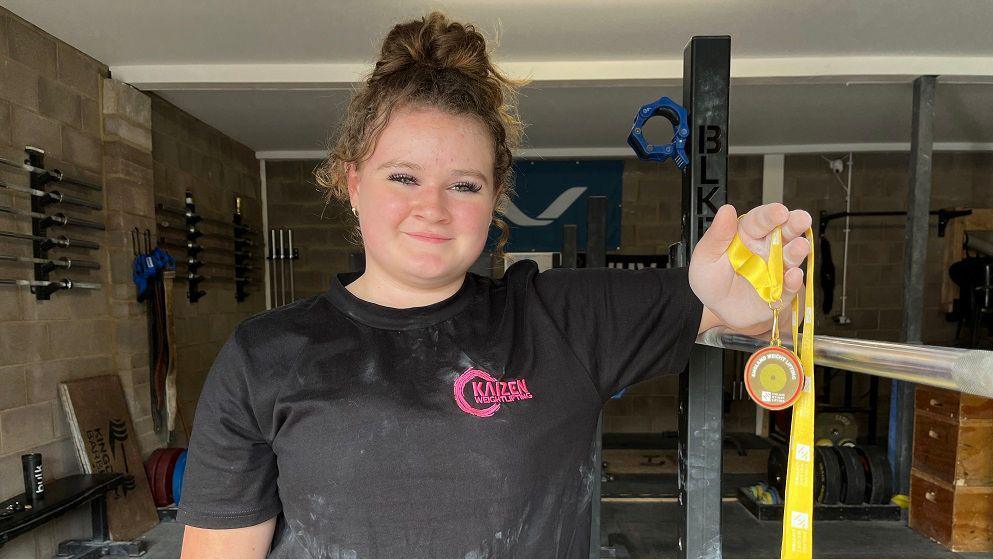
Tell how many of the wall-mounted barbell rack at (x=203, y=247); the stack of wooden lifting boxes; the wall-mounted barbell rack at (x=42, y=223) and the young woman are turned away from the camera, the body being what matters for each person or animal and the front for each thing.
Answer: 0

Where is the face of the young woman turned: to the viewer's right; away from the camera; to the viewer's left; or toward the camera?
toward the camera

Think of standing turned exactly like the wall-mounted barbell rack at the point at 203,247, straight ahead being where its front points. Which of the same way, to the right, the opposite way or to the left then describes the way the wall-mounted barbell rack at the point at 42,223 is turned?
the same way

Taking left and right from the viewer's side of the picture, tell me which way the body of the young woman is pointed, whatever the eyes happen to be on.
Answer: facing the viewer

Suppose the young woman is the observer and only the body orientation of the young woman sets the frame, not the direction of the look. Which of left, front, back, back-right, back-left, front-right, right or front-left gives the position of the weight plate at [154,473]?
back-right

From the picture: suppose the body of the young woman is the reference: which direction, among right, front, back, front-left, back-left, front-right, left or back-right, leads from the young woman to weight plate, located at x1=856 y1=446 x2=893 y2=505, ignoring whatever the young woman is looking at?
back-left

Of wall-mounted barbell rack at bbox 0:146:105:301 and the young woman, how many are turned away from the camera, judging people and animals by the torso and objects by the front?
0

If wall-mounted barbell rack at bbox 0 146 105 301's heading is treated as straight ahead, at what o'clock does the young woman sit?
The young woman is roughly at 1 o'clock from the wall-mounted barbell rack.

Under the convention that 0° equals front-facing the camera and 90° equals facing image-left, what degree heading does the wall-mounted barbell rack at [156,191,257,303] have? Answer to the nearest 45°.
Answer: approximately 315°

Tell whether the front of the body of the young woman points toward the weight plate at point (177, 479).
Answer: no

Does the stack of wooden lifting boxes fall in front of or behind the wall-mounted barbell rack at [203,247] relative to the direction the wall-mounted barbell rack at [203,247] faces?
in front
